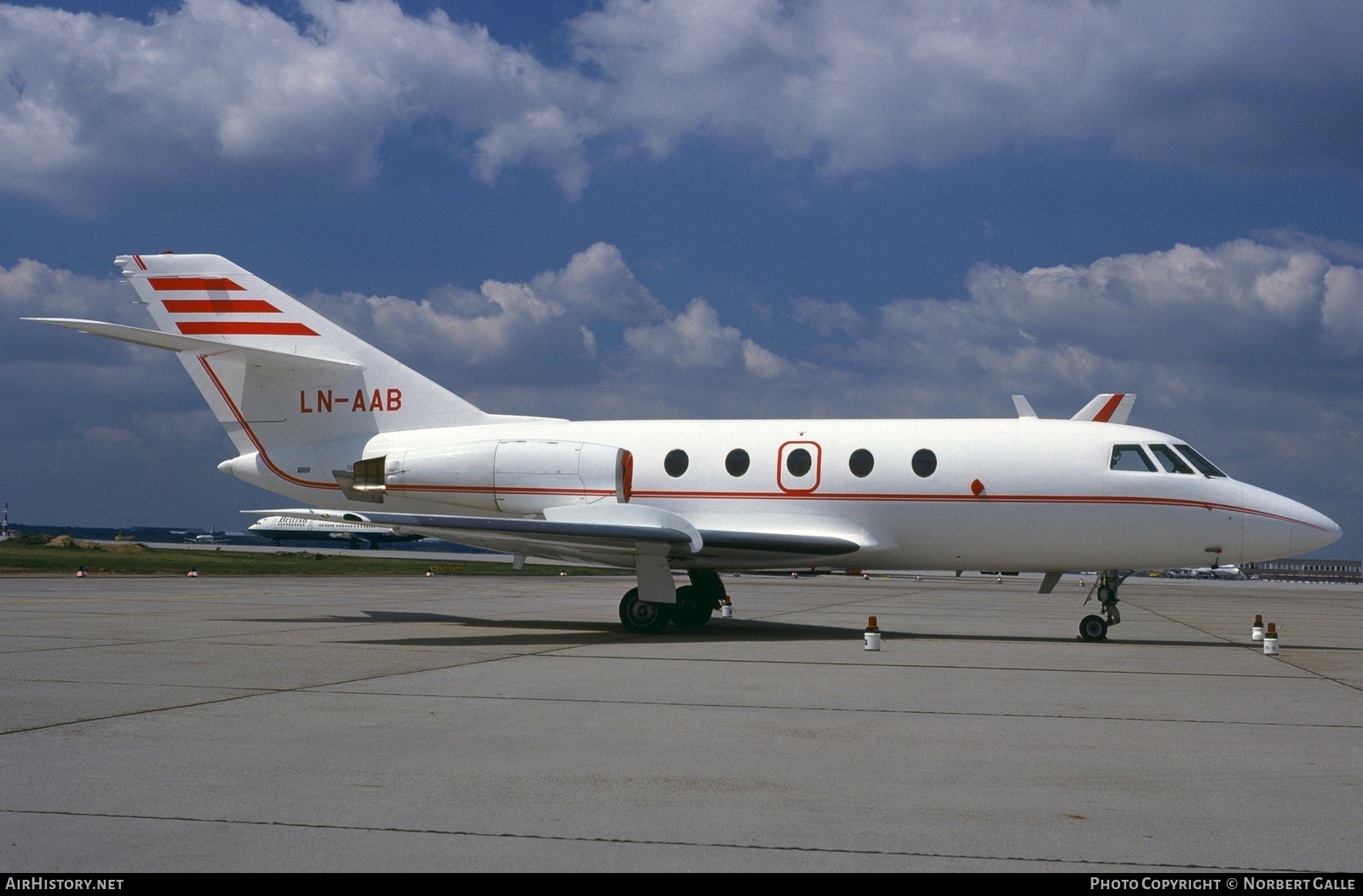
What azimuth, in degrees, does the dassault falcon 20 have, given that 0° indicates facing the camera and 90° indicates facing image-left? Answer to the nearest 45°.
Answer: approximately 270°
